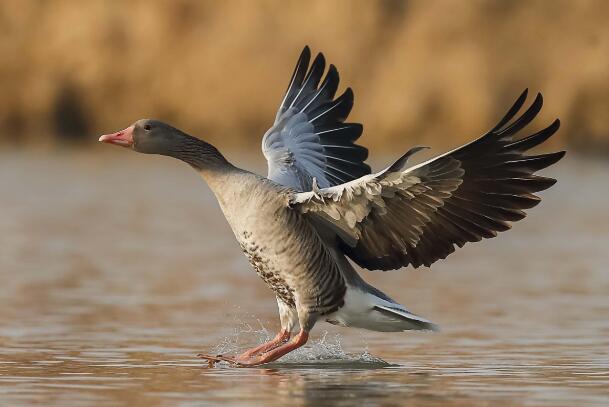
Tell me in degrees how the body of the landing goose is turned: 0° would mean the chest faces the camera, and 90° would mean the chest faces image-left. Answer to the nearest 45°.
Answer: approximately 90°
